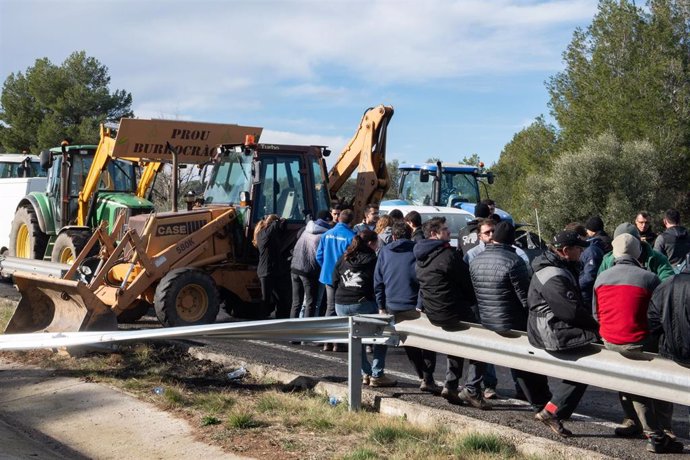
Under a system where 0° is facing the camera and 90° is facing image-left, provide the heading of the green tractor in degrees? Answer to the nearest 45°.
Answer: approximately 315°

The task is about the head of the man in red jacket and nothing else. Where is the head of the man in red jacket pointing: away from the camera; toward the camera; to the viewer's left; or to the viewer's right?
away from the camera

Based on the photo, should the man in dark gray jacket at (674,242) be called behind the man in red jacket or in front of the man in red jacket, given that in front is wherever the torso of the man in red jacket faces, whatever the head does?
in front

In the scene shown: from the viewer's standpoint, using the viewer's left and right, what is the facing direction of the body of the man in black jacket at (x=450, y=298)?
facing away from the viewer and to the right of the viewer

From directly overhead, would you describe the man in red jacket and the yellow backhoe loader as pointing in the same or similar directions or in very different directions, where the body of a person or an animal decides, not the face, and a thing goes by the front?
very different directions

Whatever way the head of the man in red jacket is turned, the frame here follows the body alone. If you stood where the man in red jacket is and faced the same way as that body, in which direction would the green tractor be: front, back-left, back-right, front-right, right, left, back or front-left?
front-left

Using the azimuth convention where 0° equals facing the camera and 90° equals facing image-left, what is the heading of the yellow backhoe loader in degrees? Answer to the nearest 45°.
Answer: approximately 45°

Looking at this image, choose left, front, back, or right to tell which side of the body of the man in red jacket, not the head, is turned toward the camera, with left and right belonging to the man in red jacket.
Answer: back

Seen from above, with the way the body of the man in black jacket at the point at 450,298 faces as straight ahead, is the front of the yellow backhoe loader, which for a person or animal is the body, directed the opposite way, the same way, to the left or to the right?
the opposite way

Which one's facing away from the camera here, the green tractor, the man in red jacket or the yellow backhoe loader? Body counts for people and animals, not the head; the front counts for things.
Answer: the man in red jacket

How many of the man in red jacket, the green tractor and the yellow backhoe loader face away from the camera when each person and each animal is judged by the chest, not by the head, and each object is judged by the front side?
1

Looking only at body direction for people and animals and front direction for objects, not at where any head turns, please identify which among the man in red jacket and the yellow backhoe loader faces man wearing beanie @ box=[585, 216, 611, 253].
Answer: the man in red jacket
